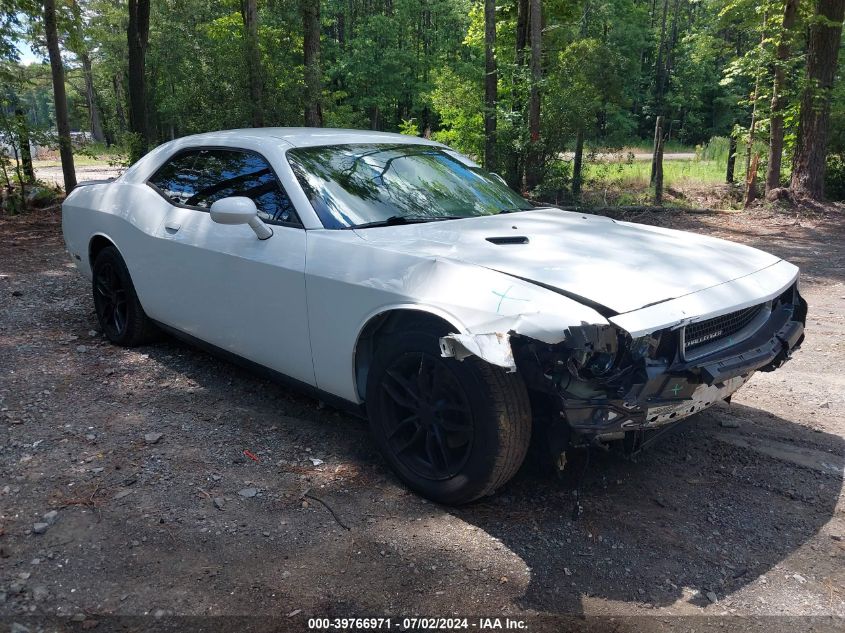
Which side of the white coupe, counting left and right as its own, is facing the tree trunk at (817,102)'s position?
left

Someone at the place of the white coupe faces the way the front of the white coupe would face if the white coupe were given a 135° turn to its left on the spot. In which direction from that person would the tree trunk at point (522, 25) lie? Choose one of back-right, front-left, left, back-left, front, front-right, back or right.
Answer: front

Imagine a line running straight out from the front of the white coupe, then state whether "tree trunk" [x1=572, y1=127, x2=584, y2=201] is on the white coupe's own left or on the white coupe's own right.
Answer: on the white coupe's own left

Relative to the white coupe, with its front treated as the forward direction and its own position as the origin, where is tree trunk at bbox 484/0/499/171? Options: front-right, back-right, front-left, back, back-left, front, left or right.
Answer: back-left

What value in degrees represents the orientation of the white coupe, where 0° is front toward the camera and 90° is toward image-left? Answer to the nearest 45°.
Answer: approximately 315°

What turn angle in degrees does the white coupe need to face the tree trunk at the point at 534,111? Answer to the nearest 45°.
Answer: approximately 135° to its left

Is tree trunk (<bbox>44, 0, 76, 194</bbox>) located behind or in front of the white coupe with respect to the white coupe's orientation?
behind

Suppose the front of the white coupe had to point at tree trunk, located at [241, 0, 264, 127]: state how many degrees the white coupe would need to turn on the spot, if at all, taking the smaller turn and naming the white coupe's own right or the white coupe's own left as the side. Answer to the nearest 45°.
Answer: approximately 135° to the white coupe's own left

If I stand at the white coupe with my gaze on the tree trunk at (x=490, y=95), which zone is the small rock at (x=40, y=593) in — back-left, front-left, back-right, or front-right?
back-left

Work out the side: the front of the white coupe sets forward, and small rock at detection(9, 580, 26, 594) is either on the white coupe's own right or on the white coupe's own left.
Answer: on the white coupe's own right

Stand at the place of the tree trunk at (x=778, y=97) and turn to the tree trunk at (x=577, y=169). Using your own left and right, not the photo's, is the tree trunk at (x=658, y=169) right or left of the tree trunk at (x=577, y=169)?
left

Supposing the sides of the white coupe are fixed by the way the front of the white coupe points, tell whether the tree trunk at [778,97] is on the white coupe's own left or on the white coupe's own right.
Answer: on the white coupe's own left

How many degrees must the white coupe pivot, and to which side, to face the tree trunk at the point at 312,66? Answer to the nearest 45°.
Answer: approximately 135° to its left
